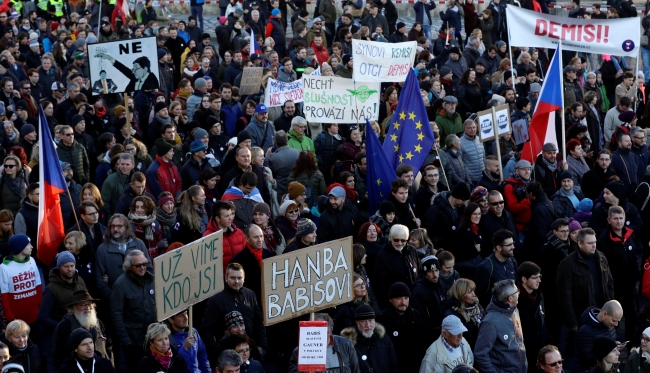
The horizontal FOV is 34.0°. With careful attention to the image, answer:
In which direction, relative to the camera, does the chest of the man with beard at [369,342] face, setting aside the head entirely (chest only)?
toward the camera

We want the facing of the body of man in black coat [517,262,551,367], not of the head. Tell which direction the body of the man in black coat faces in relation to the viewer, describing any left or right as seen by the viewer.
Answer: facing the viewer and to the right of the viewer

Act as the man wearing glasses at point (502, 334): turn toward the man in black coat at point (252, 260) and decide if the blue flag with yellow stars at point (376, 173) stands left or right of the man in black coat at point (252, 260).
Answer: right

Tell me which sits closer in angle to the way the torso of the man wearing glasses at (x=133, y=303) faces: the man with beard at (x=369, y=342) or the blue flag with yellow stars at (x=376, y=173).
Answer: the man with beard

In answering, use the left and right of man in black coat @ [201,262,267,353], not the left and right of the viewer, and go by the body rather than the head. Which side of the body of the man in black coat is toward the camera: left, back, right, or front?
front

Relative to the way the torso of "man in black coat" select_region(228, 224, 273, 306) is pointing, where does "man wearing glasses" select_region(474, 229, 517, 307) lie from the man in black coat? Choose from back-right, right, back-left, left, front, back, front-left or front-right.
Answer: front-left

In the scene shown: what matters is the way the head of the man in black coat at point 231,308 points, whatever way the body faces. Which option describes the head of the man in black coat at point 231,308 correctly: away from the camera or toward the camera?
toward the camera

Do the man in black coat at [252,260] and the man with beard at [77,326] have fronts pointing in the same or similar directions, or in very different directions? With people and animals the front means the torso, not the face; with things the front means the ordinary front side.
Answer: same or similar directions

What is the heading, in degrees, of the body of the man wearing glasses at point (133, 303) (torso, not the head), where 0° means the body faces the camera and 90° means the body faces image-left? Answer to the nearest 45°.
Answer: approximately 315°

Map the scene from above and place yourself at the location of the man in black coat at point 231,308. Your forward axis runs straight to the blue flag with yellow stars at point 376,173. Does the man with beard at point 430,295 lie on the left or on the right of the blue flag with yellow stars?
right

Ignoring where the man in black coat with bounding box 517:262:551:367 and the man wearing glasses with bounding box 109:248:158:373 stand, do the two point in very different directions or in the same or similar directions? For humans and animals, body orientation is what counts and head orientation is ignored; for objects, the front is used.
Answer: same or similar directions

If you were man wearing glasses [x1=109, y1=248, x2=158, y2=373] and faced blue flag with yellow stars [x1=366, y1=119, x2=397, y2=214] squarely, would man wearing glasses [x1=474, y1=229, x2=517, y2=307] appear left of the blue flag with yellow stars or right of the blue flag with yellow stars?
right
